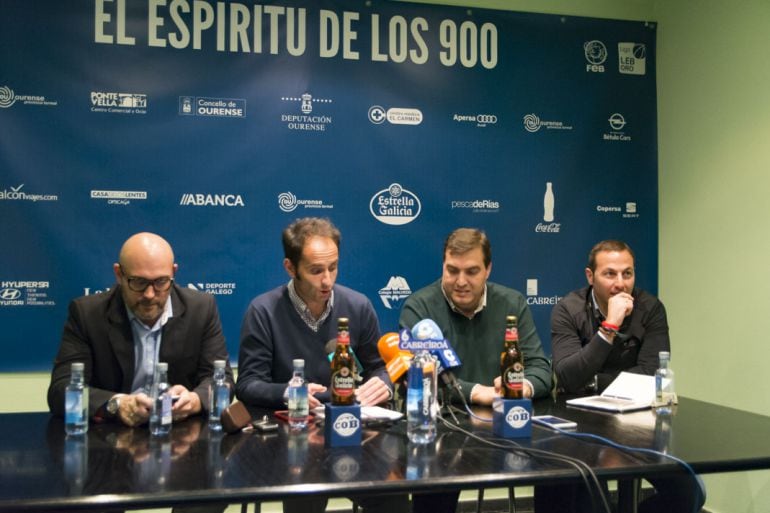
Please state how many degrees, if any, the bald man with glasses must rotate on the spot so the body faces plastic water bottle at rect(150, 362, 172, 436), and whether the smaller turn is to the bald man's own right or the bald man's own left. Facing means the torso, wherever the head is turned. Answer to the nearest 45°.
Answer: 0° — they already face it

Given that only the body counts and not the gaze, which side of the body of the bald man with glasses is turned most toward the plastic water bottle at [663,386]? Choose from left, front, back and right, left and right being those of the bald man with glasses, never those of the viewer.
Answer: left

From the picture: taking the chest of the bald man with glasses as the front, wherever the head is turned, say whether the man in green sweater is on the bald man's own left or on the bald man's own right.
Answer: on the bald man's own left

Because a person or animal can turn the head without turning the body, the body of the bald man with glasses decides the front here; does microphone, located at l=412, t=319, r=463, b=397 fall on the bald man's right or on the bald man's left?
on the bald man's left

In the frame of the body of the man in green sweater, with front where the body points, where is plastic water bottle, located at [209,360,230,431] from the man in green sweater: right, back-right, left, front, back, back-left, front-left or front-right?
front-right

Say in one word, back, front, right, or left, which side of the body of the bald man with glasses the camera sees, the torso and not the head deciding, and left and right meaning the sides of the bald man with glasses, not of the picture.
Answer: front

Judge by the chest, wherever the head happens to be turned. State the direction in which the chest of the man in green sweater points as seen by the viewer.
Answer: toward the camera

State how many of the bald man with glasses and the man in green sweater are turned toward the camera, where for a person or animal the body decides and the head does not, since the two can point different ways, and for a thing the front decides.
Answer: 2
